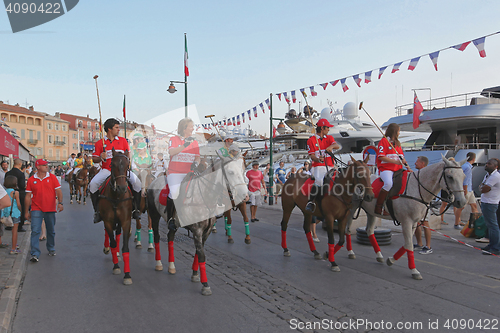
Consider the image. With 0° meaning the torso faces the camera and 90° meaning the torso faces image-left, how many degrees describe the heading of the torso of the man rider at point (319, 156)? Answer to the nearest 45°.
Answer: approximately 315°

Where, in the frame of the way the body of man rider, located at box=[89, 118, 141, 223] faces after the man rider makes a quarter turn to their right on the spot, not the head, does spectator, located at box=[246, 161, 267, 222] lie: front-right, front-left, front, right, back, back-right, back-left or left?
back-right

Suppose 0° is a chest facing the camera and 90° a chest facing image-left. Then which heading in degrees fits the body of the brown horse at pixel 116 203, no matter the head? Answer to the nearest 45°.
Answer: approximately 0°

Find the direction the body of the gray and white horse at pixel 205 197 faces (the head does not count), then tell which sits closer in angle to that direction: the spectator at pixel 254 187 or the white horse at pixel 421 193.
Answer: the white horse
